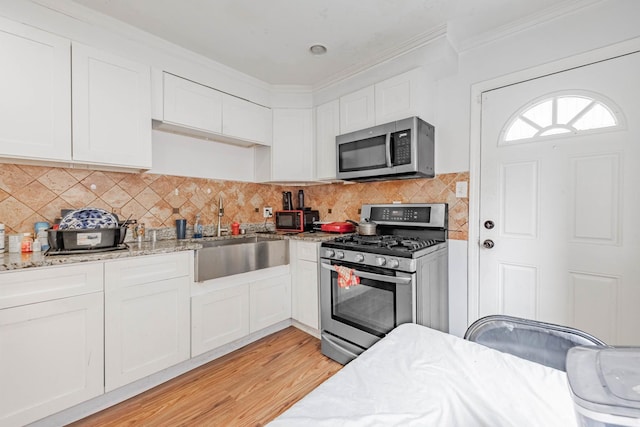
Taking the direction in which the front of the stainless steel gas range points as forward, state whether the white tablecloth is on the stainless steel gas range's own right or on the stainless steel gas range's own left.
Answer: on the stainless steel gas range's own left

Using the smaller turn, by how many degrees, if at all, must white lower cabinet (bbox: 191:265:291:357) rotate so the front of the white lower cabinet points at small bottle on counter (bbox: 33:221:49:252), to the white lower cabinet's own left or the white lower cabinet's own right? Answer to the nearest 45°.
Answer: approximately 135° to the white lower cabinet's own right

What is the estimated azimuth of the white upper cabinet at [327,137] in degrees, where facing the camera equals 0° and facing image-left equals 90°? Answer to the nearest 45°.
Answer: approximately 45°

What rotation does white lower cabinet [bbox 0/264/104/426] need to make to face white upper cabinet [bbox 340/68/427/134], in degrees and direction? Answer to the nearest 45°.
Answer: approximately 45° to its left

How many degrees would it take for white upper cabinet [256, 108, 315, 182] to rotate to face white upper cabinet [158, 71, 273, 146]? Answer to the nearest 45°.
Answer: approximately 45° to its right

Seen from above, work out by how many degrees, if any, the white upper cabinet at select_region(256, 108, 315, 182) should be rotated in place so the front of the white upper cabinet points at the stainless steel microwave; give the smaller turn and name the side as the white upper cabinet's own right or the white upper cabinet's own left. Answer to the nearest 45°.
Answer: approximately 45° to the white upper cabinet's own left

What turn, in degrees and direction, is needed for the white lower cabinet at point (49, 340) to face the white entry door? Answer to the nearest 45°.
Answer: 0° — it already faces it

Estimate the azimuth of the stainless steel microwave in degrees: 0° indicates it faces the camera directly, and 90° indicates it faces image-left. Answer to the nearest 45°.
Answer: approximately 45°

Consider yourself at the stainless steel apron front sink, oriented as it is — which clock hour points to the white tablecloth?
The white tablecloth is roughly at 1 o'clock from the stainless steel apron front sink.

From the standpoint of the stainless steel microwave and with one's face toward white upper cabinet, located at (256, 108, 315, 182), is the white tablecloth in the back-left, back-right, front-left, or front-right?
back-left
